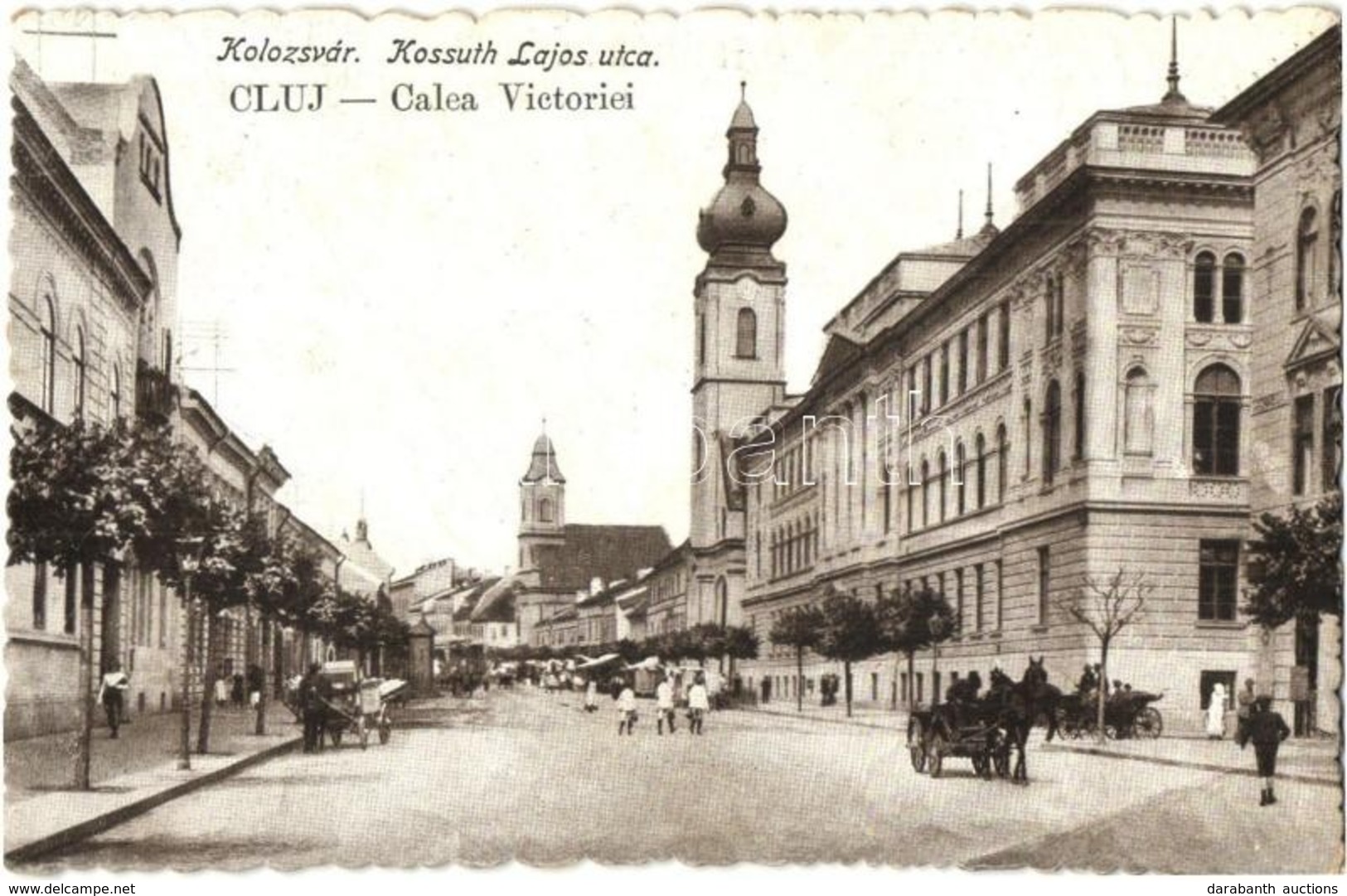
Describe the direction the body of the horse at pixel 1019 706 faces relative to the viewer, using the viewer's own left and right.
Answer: facing the viewer and to the right of the viewer

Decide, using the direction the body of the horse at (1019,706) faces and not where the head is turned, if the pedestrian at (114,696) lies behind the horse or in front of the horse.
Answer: behind

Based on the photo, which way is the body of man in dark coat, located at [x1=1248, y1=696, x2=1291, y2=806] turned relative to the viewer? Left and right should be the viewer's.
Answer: facing away from the viewer

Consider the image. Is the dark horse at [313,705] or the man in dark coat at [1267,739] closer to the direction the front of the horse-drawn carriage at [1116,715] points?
the dark horse

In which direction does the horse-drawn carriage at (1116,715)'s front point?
to the viewer's left

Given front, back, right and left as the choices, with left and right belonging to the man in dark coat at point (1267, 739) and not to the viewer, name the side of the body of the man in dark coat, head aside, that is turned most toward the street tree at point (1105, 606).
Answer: front

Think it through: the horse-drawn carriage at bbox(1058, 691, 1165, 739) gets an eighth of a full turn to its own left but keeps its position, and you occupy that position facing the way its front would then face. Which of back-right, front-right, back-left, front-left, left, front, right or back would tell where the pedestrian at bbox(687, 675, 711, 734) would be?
right

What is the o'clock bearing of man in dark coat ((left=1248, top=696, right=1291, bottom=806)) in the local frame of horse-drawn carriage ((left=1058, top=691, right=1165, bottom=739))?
The man in dark coat is roughly at 9 o'clock from the horse-drawn carriage.
